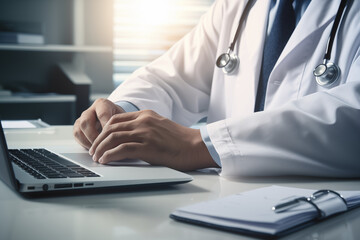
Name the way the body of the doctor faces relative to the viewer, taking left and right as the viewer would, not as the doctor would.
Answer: facing the viewer and to the left of the viewer

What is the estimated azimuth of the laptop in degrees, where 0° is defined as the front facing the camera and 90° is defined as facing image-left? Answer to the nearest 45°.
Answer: approximately 270°

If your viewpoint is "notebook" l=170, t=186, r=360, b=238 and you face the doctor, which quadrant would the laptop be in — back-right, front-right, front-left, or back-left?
front-left

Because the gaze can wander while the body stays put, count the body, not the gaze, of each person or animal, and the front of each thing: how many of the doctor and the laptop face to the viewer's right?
1

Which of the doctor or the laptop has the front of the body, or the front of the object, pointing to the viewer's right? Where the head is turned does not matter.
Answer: the laptop
